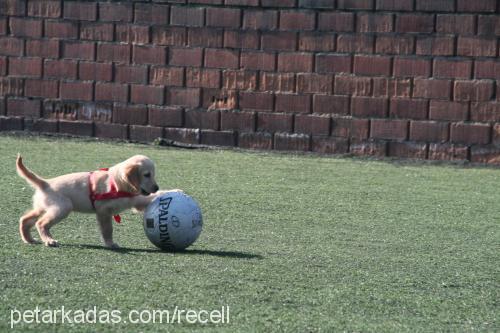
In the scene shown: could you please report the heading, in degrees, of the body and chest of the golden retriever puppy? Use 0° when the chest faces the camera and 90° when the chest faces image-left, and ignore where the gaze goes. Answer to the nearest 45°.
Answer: approximately 270°
